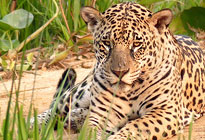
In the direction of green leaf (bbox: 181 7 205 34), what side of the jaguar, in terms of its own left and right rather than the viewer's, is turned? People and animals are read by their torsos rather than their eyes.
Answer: back

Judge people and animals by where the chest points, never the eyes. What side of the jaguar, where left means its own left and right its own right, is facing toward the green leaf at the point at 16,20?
right

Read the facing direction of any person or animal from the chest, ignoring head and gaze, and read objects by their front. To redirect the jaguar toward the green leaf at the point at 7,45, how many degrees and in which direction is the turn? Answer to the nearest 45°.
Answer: approximately 90° to its right

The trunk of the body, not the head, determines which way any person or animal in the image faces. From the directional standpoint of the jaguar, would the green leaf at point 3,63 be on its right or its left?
on its right

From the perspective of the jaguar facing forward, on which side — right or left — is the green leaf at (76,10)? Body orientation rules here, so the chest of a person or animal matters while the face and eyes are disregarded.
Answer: on its right

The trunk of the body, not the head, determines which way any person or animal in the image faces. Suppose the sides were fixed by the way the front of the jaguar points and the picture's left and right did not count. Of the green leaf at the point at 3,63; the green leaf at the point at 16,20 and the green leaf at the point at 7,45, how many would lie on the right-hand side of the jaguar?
3

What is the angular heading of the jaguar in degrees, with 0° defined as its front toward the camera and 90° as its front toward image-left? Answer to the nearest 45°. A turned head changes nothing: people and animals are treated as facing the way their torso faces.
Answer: approximately 45°
